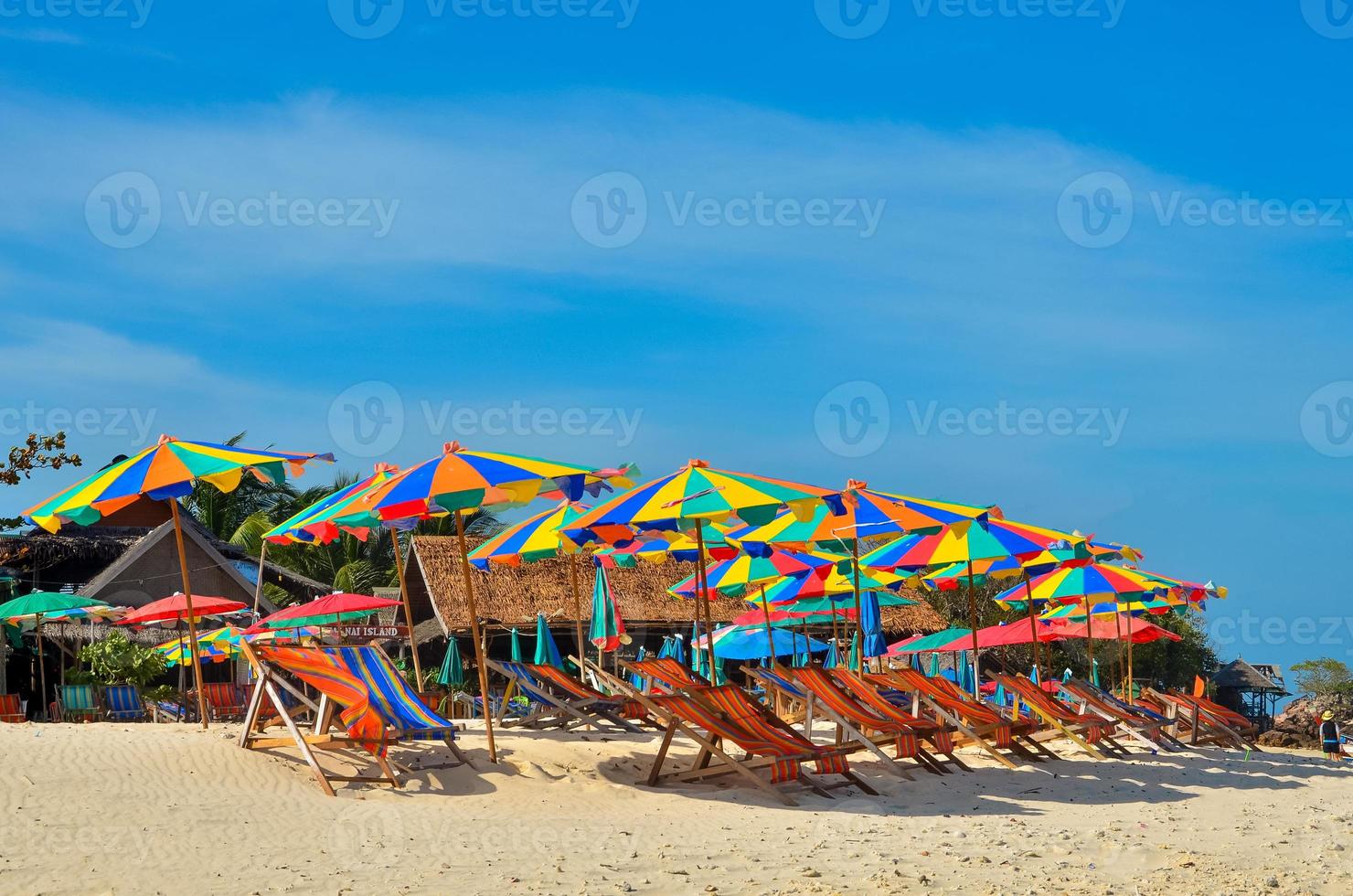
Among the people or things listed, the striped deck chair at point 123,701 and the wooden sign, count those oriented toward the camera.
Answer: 2

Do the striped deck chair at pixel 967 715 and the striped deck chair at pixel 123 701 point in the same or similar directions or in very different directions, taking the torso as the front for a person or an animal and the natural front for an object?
same or similar directions

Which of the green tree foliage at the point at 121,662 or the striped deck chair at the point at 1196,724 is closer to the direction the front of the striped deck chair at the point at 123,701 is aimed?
the striped deck chair

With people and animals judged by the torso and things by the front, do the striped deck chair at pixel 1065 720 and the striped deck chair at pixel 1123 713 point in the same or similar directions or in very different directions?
same or similar directions

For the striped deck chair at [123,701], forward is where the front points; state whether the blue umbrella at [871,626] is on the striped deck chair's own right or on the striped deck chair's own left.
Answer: on the striped deck chair's own left

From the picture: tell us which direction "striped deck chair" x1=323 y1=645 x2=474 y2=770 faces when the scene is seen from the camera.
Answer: facing the viewer and to the right of the viewer

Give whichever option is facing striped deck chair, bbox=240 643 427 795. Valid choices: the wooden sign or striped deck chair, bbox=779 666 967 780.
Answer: the wooden sign

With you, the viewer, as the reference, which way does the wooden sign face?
facing the viewer

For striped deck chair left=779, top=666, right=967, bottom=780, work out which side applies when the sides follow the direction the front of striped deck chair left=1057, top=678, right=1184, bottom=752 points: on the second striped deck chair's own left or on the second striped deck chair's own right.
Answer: on the second striped deck chair's own right

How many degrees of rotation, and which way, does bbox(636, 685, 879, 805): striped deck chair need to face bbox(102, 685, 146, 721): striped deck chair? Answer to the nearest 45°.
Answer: approximately 180°

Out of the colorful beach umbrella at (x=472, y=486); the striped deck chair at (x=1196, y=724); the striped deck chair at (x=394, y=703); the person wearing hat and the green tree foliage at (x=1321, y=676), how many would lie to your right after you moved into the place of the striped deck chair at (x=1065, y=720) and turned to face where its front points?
2
